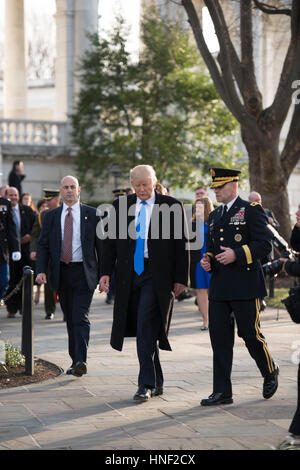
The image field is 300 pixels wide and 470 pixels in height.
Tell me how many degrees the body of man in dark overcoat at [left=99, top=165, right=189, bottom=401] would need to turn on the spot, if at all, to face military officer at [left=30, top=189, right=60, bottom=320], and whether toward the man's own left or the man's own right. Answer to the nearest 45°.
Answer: approximately 180°

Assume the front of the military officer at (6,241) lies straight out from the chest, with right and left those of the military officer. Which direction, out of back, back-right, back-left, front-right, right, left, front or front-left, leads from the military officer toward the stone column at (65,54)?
back

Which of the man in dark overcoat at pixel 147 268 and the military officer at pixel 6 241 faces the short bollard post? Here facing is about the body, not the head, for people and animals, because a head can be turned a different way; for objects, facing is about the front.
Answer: the military officer

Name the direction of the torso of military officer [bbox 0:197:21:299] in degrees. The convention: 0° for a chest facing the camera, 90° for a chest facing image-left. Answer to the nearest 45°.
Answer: approximately 0°

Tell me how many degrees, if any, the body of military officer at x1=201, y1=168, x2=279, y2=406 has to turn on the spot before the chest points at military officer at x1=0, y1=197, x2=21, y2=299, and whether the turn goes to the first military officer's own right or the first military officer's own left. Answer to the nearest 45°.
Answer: approximately 90° to the first military officer's own right

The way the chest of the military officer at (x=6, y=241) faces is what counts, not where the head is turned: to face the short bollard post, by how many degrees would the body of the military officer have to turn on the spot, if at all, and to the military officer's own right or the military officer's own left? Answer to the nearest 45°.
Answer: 0° — they already face it

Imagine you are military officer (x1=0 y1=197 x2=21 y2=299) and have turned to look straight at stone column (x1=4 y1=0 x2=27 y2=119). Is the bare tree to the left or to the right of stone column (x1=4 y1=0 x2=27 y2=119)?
right

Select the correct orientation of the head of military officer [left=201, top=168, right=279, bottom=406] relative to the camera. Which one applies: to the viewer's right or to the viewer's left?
to the viewer's left

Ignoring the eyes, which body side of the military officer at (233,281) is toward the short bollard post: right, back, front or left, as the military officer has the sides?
right

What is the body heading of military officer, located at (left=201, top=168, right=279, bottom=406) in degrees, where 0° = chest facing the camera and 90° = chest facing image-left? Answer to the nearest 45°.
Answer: approximately 45°

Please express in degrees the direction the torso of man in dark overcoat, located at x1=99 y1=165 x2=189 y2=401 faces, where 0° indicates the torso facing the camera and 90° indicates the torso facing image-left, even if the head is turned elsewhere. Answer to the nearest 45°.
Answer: approximately 0°
